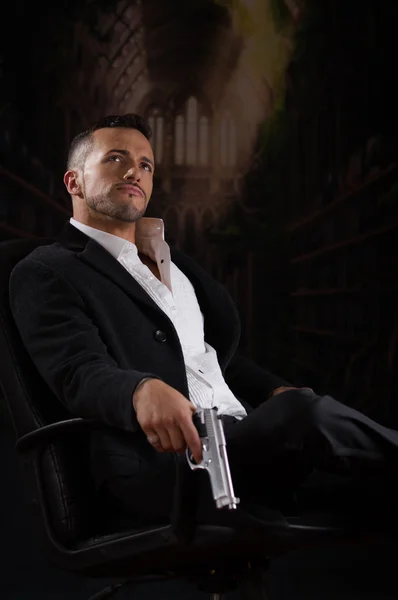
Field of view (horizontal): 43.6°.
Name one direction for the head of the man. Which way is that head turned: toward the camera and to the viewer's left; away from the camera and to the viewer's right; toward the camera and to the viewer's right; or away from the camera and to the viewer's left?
toward the camera and to the viewer's right

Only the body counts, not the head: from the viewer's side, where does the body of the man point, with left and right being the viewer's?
facing the viewer and to the right of the viewer
